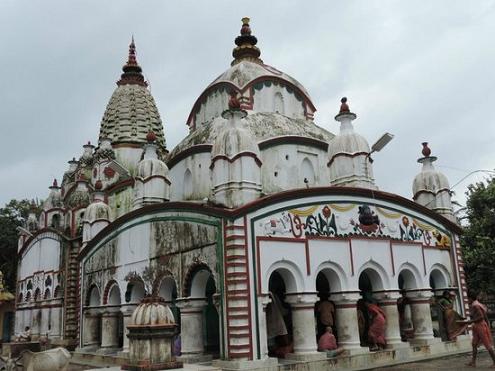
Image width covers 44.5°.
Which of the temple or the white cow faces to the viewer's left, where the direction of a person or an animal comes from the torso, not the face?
the white cow

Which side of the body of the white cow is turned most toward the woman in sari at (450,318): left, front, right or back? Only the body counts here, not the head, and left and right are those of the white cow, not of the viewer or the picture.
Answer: back

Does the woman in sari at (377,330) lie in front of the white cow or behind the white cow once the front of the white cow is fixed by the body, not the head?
behind

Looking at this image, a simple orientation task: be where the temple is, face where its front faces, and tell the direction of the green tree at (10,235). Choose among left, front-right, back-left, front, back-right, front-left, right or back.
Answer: back

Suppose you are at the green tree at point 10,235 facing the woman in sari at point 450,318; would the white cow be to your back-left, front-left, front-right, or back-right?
front-right

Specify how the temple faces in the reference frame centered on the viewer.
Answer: facing the viewer and to the right of the viewer

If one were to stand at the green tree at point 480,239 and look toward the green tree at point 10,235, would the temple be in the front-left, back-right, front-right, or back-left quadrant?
front-left

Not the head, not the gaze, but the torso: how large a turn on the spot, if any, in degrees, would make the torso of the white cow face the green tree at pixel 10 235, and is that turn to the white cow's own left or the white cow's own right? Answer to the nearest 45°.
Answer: approximately 90° to the white cow's own right

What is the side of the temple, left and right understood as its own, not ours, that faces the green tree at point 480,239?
left

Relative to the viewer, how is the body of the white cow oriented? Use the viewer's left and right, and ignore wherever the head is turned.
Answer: facing to the left of the viewer

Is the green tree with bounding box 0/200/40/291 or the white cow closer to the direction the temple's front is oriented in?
the white cow

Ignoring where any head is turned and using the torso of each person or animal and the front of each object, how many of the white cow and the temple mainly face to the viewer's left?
1
